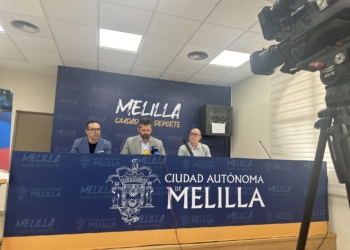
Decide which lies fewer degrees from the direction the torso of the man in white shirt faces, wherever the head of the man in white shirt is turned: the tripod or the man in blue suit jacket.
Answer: the tripod

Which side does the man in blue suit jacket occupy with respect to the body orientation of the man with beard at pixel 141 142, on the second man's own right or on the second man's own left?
on the second man's own right

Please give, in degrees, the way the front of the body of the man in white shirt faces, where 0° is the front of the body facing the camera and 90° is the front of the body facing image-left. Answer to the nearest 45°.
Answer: approximately 0°

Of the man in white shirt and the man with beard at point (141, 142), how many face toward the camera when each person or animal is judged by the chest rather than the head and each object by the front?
2

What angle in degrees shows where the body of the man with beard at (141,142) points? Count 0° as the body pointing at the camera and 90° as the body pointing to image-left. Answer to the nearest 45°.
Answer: approximately 0°

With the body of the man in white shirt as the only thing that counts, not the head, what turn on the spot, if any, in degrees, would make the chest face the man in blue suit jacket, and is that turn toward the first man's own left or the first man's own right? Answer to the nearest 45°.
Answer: approximately 90° to the first man's own right
